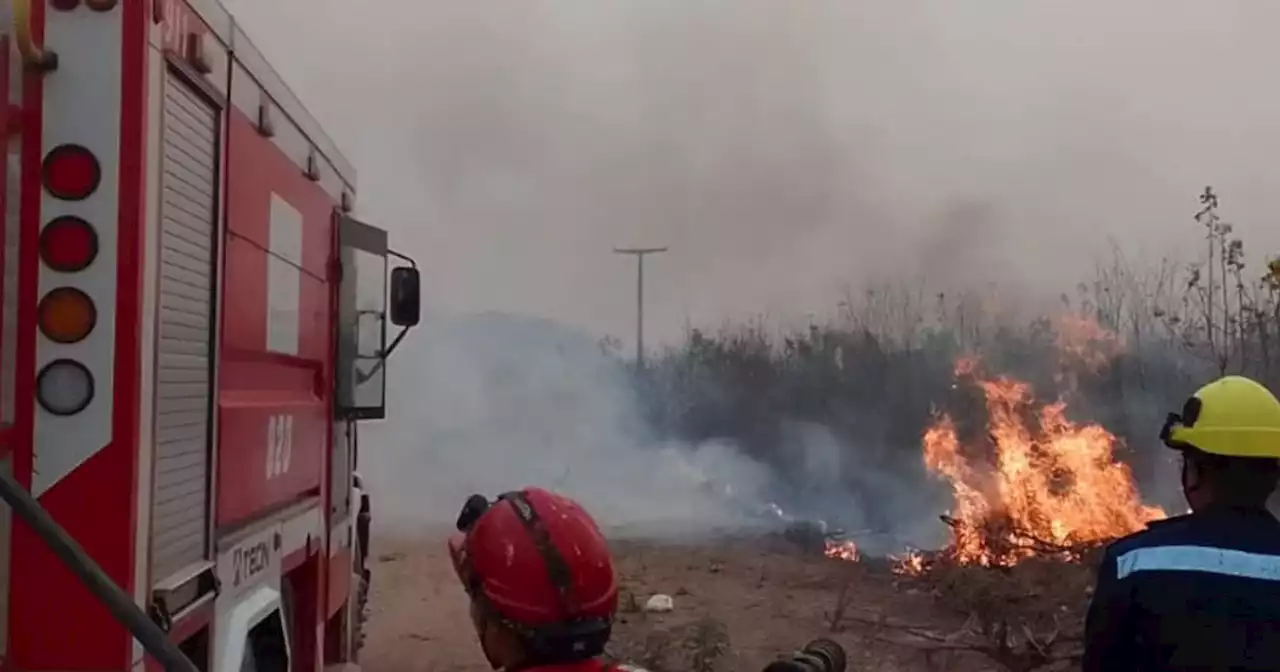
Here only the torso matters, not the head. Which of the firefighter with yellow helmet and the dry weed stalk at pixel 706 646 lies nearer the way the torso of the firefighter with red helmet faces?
the dry weed stalk

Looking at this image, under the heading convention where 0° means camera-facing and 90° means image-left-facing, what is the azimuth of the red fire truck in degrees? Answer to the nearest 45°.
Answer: approximately 225°

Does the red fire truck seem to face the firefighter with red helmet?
no

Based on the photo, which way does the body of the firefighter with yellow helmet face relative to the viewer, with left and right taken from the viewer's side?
facing away from the viewer and to the left of the viewer

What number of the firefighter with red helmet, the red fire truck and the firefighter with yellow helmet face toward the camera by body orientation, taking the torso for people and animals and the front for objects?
0

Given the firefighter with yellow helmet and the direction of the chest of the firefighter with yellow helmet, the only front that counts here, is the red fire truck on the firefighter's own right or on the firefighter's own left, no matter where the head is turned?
on the firefighter's own left

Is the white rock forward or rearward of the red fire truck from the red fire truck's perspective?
forward

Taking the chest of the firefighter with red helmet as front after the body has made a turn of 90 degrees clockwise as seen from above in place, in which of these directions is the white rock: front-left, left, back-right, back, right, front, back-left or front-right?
front-left

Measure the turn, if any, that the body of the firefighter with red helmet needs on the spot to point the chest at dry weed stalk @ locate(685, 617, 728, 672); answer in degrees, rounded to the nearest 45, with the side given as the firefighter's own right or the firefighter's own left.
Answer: approximately 45° to the firefighter's own right

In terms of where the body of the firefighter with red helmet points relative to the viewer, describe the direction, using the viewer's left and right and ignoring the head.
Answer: facing away from the viewer and to the left of the viewer

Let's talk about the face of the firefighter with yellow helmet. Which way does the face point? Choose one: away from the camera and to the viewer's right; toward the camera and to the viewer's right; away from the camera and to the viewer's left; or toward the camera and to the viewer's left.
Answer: away from the camera and to the viewer's left

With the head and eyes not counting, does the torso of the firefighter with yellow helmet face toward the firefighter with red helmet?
no

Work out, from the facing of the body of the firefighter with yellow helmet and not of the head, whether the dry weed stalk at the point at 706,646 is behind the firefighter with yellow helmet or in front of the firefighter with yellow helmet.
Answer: in front
